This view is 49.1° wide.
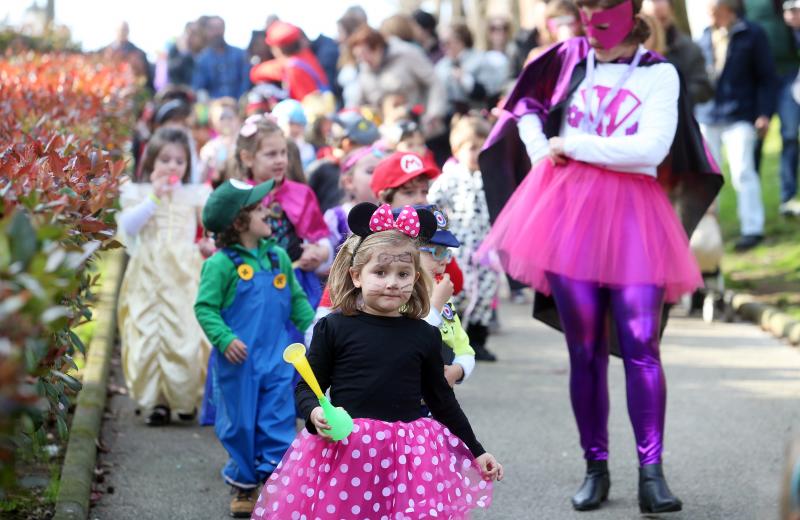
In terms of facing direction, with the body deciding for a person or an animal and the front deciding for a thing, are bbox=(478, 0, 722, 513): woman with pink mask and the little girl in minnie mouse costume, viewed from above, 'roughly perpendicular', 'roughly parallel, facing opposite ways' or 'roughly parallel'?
roughly parallel

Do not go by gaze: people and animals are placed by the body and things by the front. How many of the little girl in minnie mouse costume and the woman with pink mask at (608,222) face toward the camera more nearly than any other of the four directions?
2

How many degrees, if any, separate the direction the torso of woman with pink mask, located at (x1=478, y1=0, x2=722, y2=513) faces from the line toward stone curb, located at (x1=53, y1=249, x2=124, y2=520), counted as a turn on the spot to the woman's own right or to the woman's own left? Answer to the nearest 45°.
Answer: approximately 90° to the woman's own right

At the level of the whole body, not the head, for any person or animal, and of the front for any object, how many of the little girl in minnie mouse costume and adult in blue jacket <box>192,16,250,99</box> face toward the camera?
2

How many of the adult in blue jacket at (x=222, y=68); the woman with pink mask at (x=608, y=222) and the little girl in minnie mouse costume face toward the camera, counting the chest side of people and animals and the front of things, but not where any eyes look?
3

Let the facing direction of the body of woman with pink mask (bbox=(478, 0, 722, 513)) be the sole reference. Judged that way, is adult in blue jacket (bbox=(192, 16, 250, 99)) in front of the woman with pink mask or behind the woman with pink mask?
behind

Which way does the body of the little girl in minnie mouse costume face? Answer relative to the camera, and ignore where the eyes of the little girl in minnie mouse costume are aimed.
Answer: toward the camera

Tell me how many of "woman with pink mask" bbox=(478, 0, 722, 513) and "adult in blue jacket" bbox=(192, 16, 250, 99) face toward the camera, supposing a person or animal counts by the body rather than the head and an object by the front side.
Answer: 2

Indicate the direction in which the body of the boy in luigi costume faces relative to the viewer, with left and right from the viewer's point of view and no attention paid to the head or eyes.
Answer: facing the viewer and to the right of the viewer

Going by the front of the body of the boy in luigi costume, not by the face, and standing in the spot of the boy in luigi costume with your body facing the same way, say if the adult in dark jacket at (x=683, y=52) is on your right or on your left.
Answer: on your left

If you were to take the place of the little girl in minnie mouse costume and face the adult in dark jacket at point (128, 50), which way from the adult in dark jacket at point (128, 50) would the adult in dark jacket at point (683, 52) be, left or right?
right

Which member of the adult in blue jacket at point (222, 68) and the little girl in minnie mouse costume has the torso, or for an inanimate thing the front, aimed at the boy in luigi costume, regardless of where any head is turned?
the adult in blue jacket

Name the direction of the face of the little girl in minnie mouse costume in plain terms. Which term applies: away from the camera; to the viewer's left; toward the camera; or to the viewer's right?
toward the camera

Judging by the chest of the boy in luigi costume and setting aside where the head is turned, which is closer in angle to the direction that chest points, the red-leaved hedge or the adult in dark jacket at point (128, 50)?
the red-leaved hedge

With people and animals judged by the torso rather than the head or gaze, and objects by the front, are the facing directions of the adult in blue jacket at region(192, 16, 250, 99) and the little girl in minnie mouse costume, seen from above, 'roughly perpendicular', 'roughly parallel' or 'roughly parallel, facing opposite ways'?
roughly parallel
